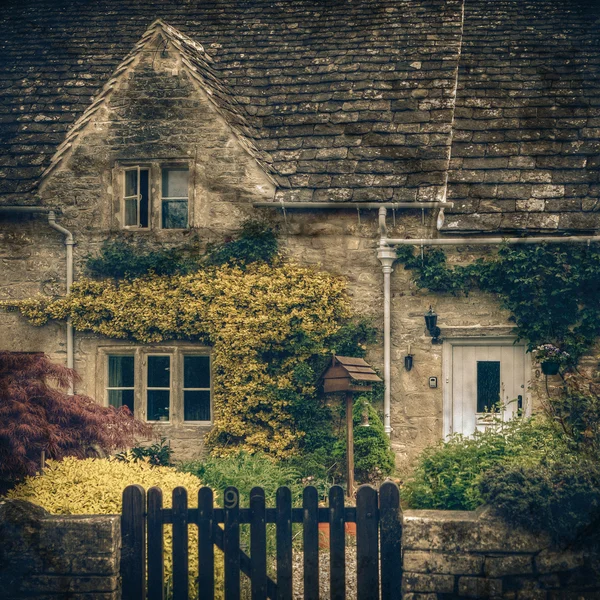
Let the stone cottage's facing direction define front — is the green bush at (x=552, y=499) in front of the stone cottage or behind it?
in front

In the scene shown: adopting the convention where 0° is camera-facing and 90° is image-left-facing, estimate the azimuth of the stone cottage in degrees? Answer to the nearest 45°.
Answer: approximately 0°

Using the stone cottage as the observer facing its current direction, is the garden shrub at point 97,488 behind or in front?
in front

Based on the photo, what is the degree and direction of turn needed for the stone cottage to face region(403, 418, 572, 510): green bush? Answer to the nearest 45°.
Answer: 0° — it already faces it

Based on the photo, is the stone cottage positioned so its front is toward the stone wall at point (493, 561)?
yes
